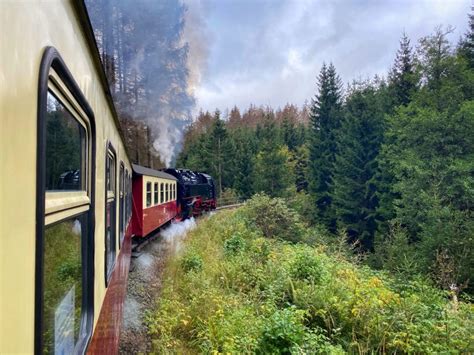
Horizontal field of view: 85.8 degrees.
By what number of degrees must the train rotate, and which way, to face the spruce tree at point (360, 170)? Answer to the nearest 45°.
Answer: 0° — it already faces it

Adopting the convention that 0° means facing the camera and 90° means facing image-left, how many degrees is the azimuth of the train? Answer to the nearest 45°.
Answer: approximately 225°

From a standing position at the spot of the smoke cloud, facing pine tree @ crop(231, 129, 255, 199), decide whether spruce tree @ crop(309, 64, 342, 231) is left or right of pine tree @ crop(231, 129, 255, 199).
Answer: right

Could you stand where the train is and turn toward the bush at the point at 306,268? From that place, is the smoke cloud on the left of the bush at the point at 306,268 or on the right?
left
